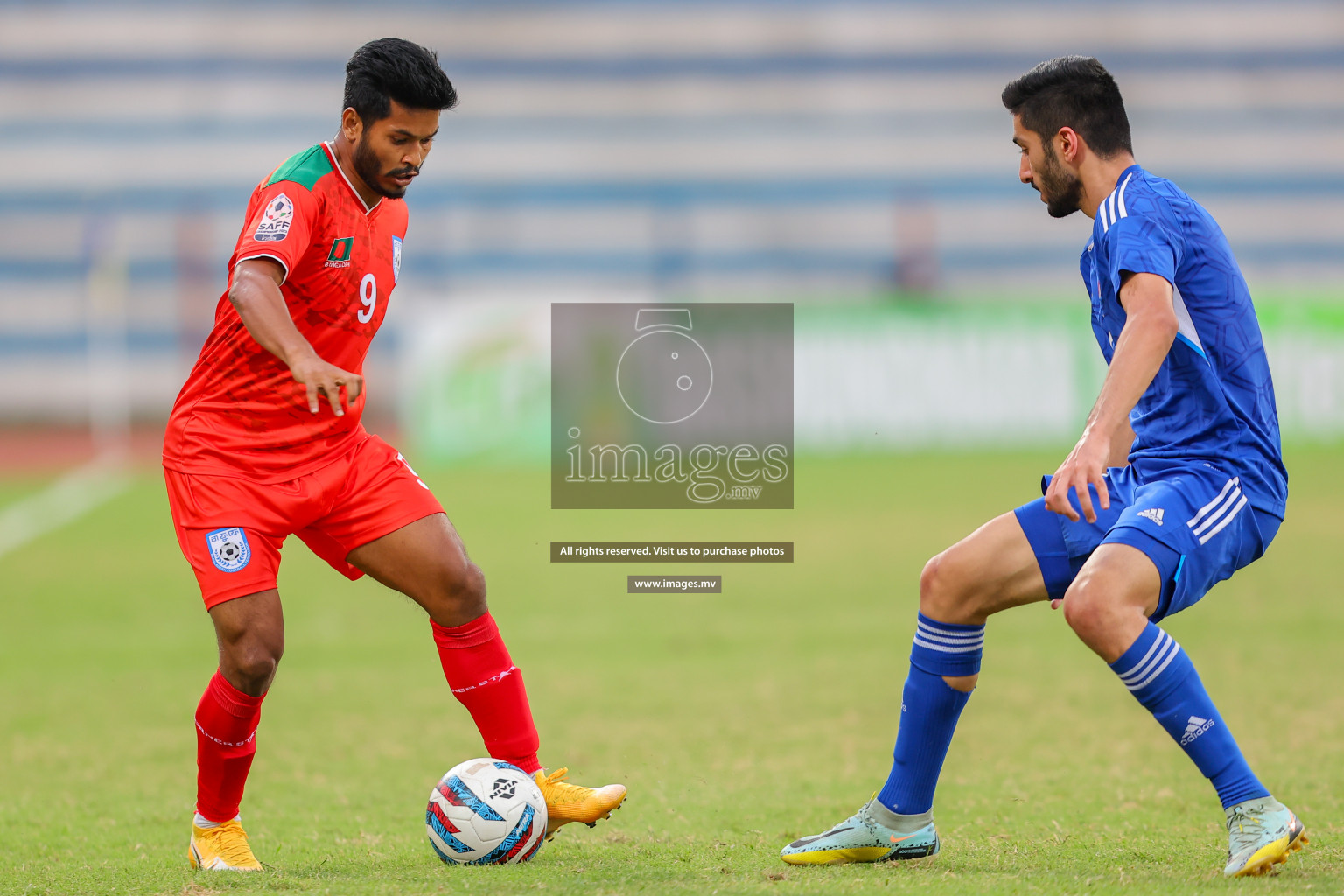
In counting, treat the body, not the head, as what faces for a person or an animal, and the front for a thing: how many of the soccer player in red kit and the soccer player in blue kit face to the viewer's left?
1

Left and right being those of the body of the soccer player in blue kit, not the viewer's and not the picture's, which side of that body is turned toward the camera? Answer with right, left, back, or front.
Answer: left

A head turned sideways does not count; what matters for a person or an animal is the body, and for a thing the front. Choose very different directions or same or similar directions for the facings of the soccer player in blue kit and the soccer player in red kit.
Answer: very different directions

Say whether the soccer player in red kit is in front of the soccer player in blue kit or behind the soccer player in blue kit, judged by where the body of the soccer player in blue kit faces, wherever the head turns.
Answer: in front

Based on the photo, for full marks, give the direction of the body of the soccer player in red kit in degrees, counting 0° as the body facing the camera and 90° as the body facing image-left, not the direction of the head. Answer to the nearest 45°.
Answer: approximately 315°

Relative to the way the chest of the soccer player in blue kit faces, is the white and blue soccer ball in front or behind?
in front

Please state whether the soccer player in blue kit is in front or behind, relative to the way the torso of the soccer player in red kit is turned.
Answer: in front
